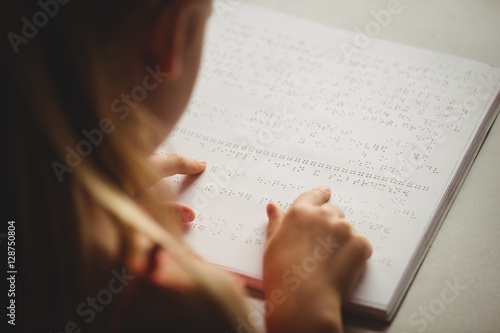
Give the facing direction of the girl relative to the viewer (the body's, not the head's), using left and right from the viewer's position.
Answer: facing away from the viewer and to the right of the viewer

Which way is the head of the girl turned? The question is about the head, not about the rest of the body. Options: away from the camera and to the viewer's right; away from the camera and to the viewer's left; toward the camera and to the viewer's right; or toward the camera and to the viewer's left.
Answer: away from the camera and to the viewer's right
